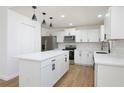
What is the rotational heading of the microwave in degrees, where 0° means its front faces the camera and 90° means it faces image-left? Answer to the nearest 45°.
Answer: approximately 0°

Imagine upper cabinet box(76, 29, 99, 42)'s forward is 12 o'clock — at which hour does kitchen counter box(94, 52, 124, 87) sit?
The kitchen counter is roughly at 12 o'clock from the upper cabinet.

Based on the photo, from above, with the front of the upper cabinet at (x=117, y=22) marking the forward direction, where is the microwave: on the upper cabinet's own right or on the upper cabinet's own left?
on the upper cabinet's own right

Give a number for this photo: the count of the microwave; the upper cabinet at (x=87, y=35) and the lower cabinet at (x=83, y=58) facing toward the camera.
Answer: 3

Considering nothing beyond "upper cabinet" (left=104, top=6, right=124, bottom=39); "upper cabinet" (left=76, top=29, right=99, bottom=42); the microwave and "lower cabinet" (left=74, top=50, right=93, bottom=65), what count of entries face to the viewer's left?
1

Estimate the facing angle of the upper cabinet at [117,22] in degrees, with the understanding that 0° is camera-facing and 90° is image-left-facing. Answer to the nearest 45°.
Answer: approximately 90°

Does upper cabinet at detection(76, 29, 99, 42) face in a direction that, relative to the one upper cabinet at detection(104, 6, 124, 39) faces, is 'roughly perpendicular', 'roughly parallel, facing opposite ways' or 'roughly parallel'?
roughly perpendicular

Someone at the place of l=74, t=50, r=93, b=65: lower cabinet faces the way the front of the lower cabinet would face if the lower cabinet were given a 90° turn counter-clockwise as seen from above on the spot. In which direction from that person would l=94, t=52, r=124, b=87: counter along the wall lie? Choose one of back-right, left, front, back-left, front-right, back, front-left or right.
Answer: right

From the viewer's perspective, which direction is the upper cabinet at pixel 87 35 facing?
toward the camera
